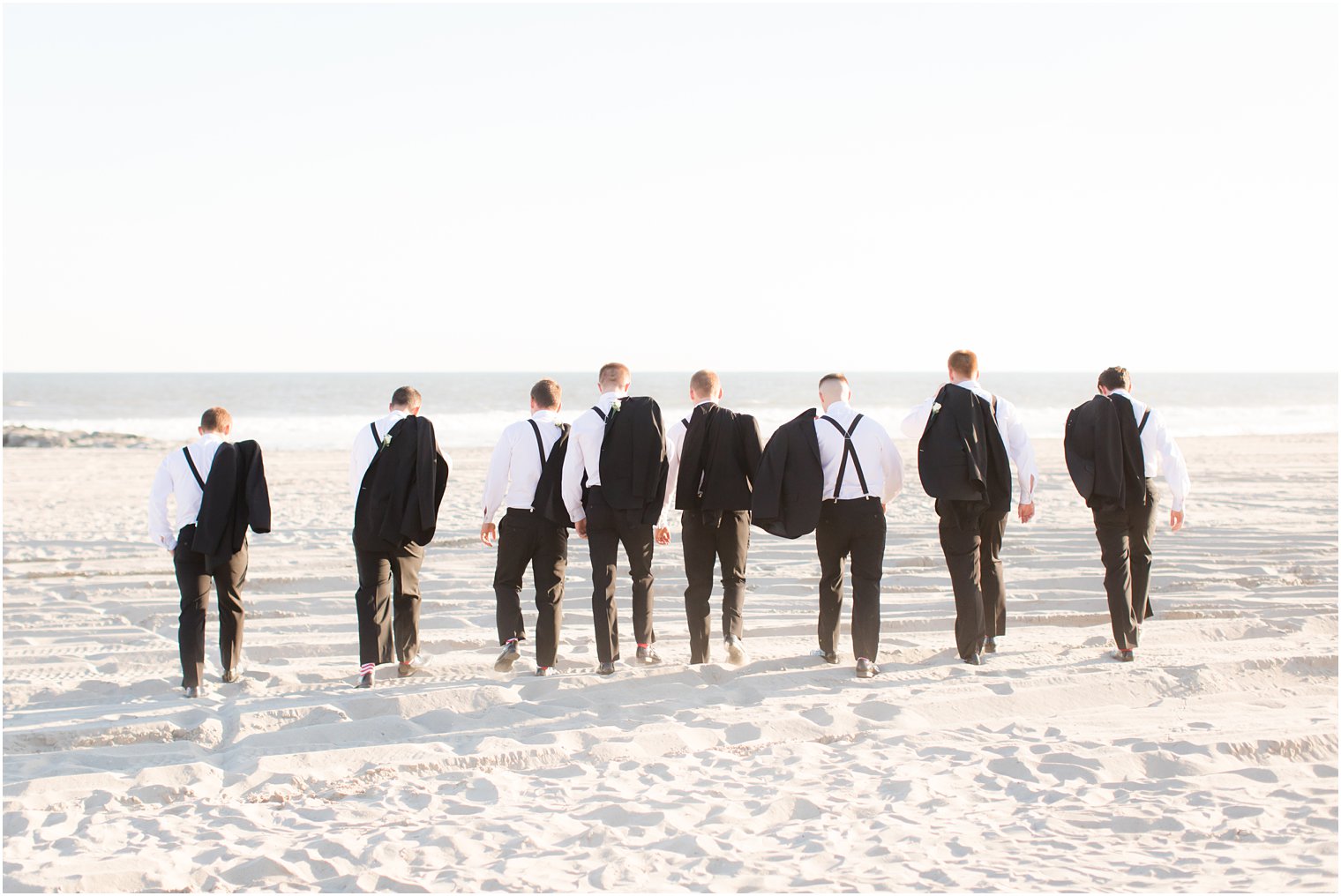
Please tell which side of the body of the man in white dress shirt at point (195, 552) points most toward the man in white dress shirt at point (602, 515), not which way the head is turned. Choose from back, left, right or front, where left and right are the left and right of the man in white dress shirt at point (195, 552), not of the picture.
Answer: right

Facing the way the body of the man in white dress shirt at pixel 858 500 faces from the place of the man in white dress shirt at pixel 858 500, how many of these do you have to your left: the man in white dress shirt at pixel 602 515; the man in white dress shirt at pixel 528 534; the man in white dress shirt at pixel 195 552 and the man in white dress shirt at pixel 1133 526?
3

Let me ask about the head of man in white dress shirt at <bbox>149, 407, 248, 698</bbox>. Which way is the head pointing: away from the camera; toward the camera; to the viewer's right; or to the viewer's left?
away from the camera

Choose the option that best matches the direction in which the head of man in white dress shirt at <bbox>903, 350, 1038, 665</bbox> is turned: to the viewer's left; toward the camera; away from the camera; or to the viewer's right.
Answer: away from the camera

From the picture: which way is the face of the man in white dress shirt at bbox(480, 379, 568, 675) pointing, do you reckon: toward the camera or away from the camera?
away from the camera

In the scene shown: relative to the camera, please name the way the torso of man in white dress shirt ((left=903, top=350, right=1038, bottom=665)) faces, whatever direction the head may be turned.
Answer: away from the camera

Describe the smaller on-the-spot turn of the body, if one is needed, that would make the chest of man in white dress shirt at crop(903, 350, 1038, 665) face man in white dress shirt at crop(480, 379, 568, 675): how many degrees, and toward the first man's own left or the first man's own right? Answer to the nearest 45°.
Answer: approximately 90° to the first man's own left

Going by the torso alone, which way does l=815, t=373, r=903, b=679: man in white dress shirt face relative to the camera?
away from the camera

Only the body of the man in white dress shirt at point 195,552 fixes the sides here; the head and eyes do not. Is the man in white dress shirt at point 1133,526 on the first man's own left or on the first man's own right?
on the first man's own right

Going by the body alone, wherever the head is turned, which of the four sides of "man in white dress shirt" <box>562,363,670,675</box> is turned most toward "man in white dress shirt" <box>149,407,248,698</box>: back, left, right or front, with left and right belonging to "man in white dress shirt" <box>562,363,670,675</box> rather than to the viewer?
left

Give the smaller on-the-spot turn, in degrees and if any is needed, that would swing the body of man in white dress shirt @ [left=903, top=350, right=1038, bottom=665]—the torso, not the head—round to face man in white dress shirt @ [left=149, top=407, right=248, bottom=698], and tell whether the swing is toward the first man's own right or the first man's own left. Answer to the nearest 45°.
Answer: approximately 90° to the first man's own left

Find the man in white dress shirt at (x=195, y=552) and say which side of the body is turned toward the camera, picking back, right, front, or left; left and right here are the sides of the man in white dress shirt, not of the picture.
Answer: back

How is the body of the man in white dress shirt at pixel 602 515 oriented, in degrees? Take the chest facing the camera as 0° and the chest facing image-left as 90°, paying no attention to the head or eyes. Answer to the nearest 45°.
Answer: approximately 180°

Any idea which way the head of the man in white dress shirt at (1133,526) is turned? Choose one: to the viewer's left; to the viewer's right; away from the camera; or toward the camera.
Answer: away from the camera
